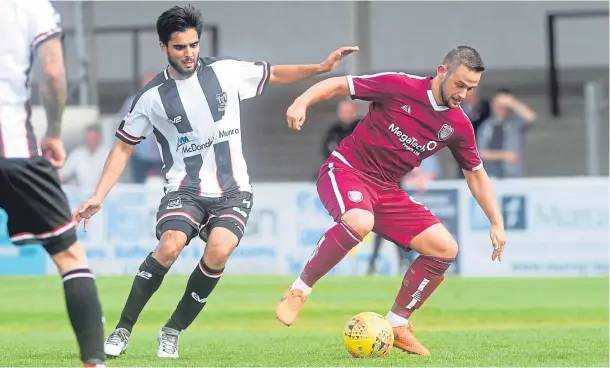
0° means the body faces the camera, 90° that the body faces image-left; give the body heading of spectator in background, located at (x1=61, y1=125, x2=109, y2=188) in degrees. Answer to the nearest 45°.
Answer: approximately 0°

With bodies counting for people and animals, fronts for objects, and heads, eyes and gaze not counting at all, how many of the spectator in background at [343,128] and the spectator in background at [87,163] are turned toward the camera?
2

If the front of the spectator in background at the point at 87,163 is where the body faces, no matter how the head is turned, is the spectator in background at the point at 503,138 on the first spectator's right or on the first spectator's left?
on the first spectator's left

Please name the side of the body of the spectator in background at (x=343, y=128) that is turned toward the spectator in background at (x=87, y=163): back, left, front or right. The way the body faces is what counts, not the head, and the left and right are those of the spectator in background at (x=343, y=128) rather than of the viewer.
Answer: right

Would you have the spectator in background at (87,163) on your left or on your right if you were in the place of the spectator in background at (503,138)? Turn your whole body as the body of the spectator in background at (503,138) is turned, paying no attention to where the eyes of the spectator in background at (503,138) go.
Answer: on your right

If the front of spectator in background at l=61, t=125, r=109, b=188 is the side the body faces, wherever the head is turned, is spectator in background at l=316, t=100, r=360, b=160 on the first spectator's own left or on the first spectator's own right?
on the first spectator's own left

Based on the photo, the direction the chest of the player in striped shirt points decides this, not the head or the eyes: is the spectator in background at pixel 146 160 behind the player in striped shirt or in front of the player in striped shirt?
behind
